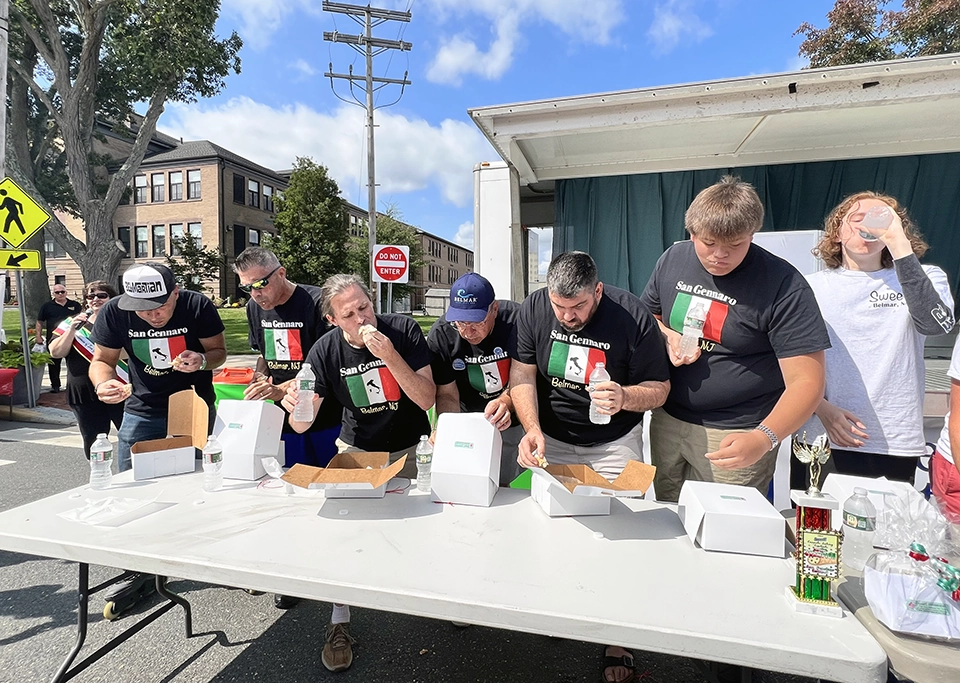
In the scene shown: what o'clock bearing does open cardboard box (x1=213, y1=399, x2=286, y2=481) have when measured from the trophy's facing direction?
The open cardboard box is roughly at 3 o'clock from the trophy.

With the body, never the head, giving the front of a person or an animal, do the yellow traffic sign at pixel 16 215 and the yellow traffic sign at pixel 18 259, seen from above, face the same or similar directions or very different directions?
same or similar directions

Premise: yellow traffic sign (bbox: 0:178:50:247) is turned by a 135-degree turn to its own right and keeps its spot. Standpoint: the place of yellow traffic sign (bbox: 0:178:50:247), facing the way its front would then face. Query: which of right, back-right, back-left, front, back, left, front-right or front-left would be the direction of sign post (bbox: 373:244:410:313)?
back-right

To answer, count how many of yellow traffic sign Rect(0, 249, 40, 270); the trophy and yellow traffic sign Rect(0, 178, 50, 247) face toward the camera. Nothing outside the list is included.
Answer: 3

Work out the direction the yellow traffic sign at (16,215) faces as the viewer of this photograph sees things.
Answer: facing the viewer

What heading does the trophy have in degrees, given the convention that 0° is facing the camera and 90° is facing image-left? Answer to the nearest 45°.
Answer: approximately 0°

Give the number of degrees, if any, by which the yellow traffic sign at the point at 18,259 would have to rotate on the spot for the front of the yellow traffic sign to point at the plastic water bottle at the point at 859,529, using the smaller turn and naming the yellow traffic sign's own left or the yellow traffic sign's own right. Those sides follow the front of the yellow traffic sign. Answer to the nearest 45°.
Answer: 0° — it already faces it

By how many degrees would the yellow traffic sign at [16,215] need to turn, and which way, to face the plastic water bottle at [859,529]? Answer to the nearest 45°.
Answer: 0° — it already faces it

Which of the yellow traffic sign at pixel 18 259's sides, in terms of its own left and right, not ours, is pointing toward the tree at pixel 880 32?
left

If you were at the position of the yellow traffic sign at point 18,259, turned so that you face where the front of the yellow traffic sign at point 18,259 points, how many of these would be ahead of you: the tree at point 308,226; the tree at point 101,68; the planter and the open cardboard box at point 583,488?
1

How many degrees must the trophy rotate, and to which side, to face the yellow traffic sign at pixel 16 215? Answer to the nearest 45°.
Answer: approximately 90° to its right

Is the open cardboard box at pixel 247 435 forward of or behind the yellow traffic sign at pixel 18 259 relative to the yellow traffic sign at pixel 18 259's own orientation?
forward

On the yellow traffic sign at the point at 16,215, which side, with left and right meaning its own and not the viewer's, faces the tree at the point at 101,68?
back

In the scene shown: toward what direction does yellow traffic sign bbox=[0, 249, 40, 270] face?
toward the camera
